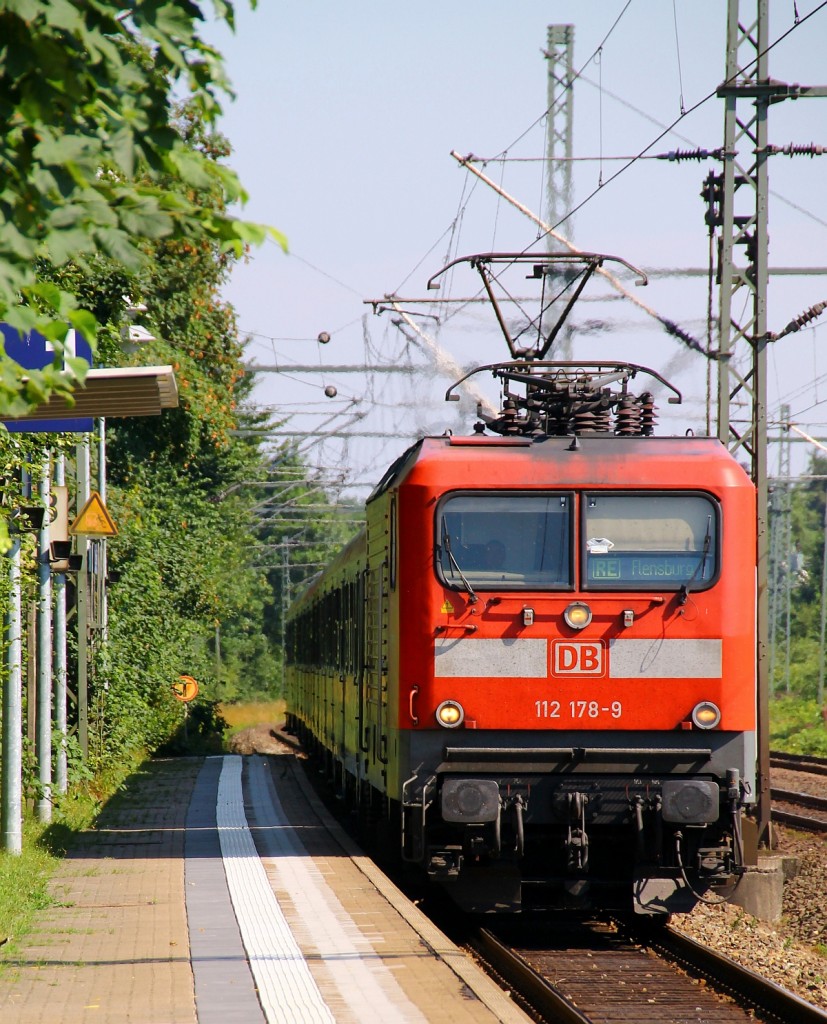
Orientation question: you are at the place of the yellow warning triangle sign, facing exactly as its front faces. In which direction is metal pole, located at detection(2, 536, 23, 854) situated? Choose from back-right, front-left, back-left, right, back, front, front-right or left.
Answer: front

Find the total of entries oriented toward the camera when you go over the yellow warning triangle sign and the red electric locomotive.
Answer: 2

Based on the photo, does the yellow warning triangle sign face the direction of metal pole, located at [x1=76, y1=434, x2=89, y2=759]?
no

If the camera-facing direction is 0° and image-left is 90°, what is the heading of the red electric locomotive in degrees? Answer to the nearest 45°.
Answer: approximately 0°

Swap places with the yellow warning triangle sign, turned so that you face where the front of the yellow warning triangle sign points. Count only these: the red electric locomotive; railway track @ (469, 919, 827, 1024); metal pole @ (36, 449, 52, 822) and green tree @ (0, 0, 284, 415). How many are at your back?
0

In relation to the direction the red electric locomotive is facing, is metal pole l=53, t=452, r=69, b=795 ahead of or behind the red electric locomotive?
behind

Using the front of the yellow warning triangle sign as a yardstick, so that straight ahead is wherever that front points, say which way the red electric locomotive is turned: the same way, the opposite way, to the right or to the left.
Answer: the same way

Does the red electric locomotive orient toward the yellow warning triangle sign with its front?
no

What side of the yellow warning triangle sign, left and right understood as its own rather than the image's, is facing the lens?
front

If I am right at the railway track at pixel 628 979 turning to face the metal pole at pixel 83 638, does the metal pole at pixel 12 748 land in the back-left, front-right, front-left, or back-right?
front-left

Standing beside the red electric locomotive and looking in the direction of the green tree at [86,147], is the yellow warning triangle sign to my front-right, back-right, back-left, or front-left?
back-right

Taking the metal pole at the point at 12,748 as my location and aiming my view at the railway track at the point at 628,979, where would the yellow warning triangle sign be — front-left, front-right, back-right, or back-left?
back-left
